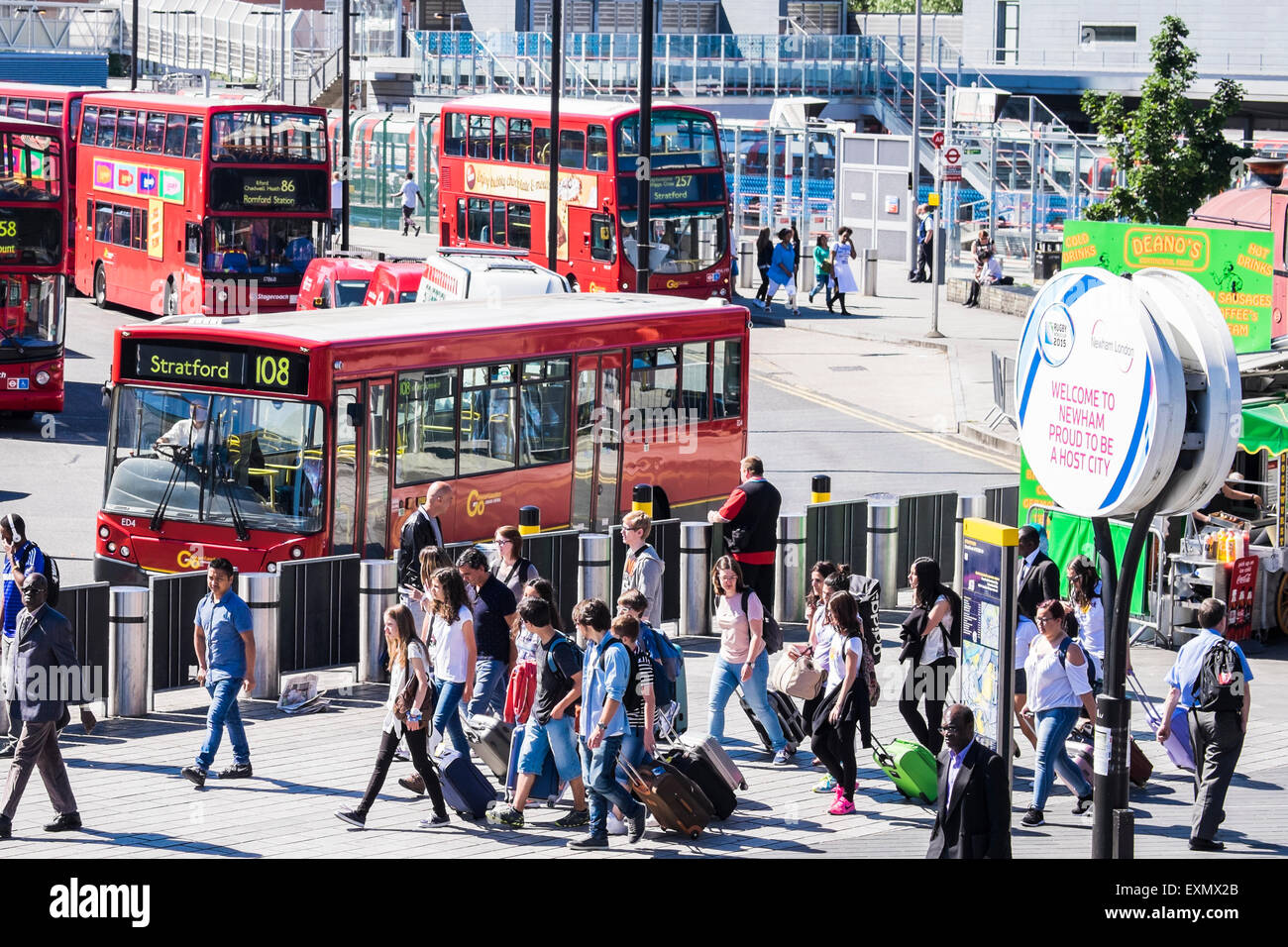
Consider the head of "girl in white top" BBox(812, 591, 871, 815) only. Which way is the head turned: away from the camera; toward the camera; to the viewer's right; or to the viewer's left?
to the viewer's left

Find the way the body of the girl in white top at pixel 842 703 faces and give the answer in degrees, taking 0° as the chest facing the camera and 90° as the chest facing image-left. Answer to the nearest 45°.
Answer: approximately 45°

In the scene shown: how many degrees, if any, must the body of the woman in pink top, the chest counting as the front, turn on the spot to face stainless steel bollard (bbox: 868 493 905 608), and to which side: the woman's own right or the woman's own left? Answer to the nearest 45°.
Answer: approximately 135° to the woman's own right

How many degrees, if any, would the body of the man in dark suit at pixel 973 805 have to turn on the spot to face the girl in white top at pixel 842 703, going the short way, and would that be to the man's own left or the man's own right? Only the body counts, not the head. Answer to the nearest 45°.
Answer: approximately 135° to the man's own right

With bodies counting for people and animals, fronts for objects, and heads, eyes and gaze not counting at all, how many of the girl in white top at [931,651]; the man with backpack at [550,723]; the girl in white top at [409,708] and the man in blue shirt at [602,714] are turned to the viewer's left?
4

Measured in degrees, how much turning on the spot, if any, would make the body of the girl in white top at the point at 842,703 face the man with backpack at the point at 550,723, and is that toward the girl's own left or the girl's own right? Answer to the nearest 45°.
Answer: approximately 45° to the girl's own right

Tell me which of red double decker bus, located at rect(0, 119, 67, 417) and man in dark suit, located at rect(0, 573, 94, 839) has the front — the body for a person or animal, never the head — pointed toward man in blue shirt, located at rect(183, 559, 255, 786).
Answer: the red double decker bus

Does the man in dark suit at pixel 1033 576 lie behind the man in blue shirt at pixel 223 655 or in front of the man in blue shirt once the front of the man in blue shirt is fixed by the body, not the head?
behind

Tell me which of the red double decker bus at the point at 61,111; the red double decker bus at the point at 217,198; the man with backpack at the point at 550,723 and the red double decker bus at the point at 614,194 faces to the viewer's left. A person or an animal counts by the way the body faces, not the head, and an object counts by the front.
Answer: the man with backpack

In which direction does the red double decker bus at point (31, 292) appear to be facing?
toward the camera

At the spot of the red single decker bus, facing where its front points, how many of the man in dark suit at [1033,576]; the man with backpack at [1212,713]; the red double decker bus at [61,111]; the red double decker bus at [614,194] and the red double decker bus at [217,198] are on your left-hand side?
2

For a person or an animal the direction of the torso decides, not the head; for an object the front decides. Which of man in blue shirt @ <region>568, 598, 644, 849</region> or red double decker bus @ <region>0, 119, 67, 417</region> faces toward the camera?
the red double decker bus

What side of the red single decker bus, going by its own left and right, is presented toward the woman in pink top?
left

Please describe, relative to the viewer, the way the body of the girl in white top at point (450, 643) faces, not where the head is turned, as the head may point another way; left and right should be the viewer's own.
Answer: facing the viewer and to the left of the viewer

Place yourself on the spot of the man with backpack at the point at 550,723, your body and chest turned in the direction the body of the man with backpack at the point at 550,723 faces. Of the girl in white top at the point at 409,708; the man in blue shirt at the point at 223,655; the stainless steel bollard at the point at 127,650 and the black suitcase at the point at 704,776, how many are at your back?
1
